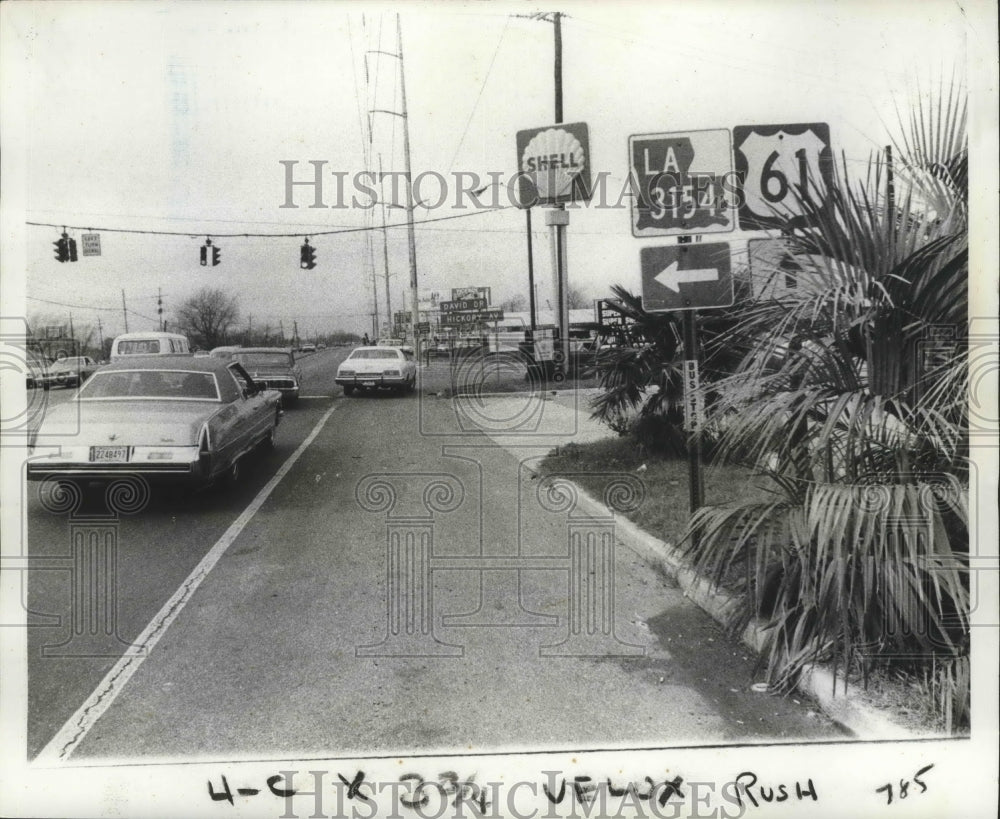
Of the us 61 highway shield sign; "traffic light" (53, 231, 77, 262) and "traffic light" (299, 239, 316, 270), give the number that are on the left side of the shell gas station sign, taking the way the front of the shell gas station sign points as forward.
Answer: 1

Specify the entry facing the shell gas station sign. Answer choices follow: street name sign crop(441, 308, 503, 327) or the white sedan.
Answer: the street name sign

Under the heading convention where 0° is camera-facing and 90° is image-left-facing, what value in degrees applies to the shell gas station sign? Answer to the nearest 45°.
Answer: approximately 0°

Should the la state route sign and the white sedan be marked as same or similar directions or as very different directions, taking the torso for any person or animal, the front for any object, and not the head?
very different directions

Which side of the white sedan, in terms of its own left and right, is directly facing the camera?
back

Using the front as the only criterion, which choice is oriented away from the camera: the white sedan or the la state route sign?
the white sedan
